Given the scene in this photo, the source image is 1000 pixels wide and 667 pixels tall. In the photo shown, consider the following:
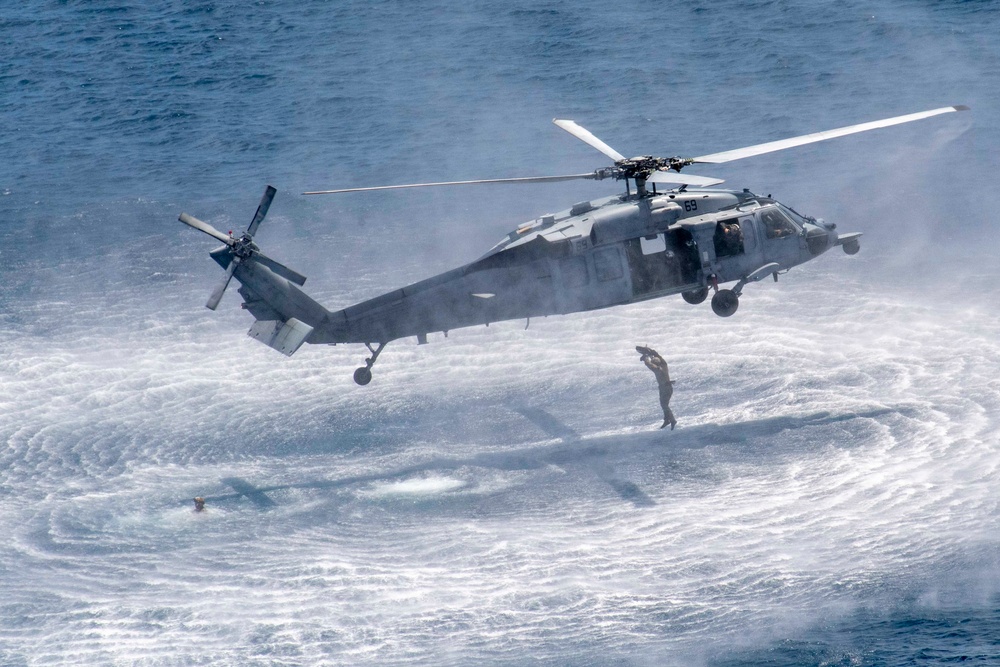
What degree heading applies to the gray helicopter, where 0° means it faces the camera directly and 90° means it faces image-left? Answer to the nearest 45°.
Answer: approximately 270°
